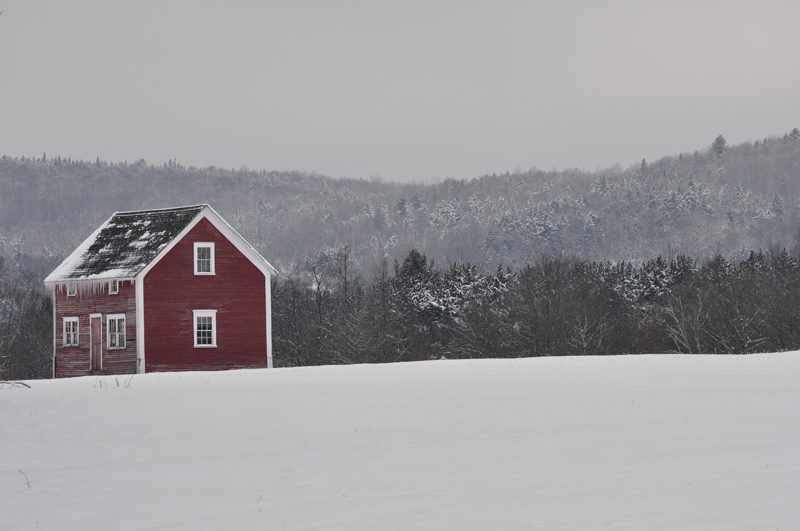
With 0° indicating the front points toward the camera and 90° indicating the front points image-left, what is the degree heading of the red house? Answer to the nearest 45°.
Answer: approximately 45°
